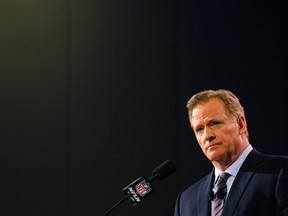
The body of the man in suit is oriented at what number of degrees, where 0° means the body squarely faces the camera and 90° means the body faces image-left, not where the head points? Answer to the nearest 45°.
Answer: approximately 45°

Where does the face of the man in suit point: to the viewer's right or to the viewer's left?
to the viewer's left
